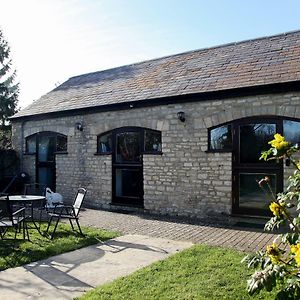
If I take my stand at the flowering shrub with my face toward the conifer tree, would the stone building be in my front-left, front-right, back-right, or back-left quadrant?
front-right

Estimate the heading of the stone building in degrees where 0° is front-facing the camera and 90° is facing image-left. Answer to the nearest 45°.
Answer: approximately 45°

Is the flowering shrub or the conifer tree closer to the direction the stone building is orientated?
the flowering shrub

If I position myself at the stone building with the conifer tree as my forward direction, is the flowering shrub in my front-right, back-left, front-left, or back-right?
back-left

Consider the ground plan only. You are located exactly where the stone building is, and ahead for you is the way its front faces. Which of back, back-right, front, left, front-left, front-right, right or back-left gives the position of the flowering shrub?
front-left

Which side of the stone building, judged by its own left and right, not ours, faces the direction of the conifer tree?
right
